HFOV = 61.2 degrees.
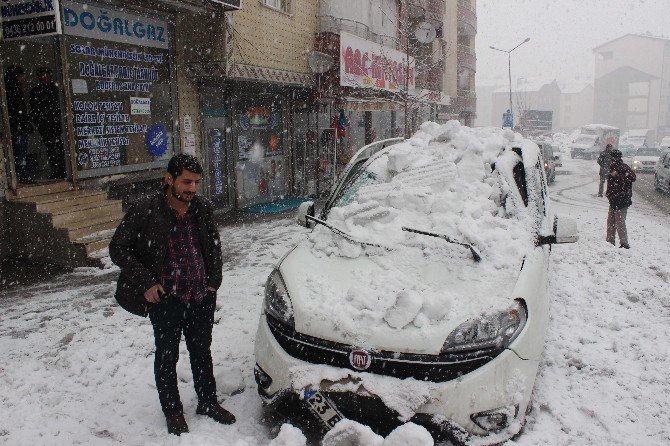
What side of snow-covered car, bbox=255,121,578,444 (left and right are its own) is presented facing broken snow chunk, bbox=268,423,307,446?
front

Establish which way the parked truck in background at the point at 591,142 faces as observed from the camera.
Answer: facing the viewer and to the left of the viewer

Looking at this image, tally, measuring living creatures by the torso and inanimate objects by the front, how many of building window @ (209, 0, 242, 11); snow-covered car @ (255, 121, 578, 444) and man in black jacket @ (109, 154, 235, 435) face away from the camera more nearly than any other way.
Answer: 0

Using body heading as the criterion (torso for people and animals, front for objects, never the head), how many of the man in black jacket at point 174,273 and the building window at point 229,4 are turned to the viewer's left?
0

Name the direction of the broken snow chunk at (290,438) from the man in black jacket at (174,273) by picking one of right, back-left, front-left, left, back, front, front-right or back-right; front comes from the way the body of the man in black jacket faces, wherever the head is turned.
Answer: front

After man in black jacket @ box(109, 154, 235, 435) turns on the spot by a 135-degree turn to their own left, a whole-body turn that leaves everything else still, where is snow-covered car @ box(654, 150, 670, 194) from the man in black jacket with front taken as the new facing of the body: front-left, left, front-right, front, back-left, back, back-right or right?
front-right

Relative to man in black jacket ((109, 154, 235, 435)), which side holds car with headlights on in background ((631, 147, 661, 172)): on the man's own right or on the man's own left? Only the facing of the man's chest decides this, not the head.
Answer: on the man's own left

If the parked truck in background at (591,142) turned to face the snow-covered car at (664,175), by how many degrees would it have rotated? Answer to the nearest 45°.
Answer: approximately 45° to its left

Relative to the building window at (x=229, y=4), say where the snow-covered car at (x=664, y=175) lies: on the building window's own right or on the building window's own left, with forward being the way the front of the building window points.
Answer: on the building window's own left

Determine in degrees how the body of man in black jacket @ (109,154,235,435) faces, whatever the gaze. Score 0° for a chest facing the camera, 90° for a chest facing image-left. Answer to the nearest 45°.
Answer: approximately 315°
